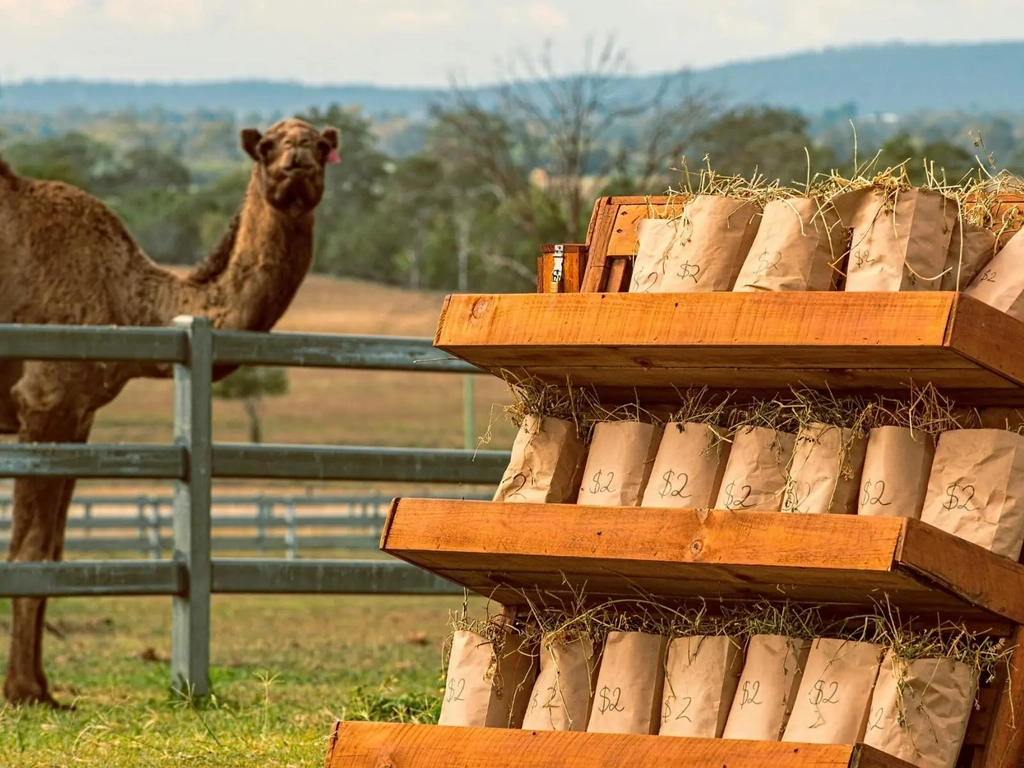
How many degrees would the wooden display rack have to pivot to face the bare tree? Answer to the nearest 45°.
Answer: approximately 135° to its right

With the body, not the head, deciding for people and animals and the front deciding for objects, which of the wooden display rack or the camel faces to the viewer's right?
the camel

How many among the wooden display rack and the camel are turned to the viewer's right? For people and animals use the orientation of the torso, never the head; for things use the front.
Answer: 1

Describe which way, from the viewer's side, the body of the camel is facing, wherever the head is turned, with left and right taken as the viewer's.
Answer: facing to the right of the viewer

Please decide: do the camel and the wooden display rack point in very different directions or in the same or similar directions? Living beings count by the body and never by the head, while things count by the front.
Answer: very different directions

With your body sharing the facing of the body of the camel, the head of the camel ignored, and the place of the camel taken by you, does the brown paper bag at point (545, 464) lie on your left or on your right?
on your right

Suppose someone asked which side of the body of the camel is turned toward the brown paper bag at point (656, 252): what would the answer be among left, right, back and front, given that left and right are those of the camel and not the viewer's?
front
